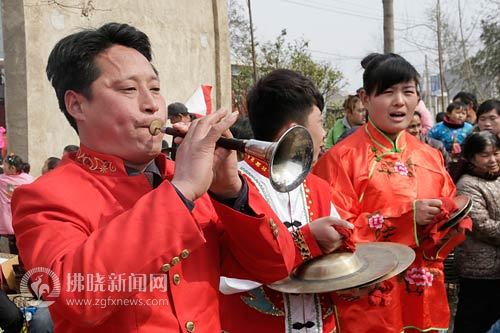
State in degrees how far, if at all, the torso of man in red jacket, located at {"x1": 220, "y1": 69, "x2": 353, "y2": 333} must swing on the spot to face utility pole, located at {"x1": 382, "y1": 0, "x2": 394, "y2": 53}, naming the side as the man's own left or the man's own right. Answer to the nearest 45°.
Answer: approximately 135° to the man's own left

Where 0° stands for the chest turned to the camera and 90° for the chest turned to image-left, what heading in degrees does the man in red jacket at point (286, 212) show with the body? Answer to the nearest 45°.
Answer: approximately 315°

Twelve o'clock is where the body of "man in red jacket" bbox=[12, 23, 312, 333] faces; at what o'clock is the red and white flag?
The red and white flag is roughly at 8 o'clock from the man in red jacket.

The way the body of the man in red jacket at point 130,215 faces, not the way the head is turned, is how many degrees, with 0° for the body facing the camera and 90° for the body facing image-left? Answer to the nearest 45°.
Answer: approximately 315°

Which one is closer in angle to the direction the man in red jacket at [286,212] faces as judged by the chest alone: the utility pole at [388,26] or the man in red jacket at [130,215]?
the man in red jacket

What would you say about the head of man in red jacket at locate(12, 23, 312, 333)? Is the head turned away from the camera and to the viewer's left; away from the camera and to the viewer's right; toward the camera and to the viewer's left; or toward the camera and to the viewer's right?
toward the camera and to the viewer's right

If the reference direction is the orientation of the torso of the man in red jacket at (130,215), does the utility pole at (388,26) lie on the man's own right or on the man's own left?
on the man's own left

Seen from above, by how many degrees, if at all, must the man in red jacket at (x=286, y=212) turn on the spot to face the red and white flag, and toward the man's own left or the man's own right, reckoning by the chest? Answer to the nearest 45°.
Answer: approximately 180°

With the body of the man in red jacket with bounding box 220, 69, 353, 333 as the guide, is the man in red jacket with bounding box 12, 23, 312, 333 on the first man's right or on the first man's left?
on the first man's right

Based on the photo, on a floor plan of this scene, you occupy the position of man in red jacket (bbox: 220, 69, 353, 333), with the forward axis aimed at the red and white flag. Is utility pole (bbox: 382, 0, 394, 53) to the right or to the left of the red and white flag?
right
